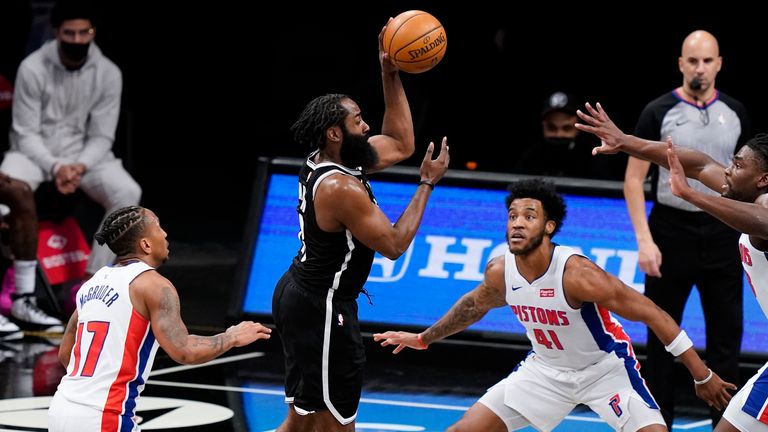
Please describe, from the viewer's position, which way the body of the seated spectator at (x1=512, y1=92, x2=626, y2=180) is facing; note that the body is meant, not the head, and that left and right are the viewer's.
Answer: facing the viewer

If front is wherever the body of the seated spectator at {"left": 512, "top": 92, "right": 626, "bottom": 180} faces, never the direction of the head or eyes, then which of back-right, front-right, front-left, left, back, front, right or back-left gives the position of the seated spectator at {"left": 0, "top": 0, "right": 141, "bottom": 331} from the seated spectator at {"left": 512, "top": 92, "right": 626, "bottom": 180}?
right

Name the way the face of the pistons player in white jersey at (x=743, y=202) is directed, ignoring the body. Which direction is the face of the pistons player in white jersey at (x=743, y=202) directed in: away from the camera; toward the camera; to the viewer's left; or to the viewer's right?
to the viewer's left

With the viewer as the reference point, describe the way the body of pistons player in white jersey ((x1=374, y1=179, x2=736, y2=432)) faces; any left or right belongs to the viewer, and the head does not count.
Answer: facing the viewer and to the left of the viewer

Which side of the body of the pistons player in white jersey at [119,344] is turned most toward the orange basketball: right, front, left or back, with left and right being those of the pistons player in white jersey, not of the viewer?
front

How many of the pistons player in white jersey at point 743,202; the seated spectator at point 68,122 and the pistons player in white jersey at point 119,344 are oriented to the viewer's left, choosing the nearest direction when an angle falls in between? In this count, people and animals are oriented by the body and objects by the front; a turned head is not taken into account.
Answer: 1

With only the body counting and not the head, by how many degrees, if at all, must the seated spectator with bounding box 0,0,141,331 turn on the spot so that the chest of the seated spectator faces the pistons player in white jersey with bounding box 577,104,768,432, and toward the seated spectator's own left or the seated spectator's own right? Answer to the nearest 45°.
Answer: approximately 45° to the seated spectator's own left

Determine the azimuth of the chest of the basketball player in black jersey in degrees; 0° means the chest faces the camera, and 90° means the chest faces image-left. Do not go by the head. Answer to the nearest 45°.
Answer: approximately 270°

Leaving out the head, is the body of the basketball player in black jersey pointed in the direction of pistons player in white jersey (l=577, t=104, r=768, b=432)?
yes

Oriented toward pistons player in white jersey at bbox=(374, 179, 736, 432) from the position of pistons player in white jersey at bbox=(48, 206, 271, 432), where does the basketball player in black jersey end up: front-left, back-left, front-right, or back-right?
front-left

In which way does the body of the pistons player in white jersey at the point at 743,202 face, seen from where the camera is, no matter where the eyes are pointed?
to the viewer's left

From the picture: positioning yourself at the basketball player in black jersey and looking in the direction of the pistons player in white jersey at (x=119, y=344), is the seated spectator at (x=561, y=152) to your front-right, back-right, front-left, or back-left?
back-right

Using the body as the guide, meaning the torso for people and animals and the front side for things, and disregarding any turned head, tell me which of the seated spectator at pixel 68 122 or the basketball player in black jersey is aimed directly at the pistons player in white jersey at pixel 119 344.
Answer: the seated spectator

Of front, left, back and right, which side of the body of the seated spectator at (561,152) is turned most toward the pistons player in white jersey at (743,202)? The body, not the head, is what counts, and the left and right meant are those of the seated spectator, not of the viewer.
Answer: front
